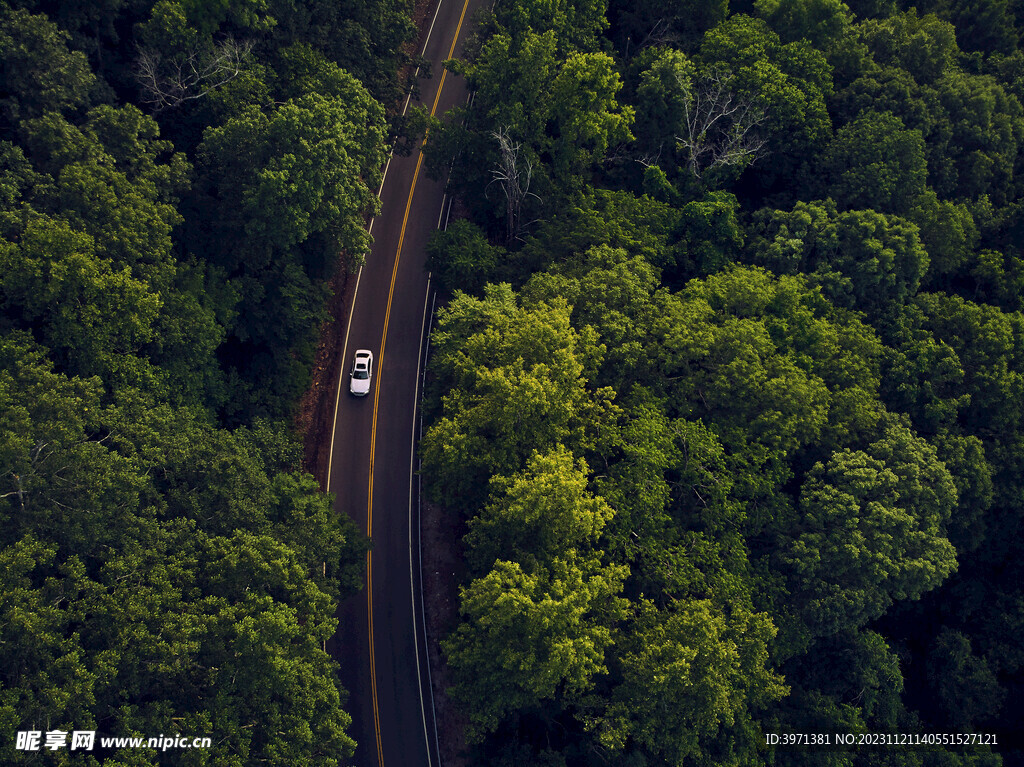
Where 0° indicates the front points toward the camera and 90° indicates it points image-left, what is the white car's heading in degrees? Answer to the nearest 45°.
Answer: approximately 0°
